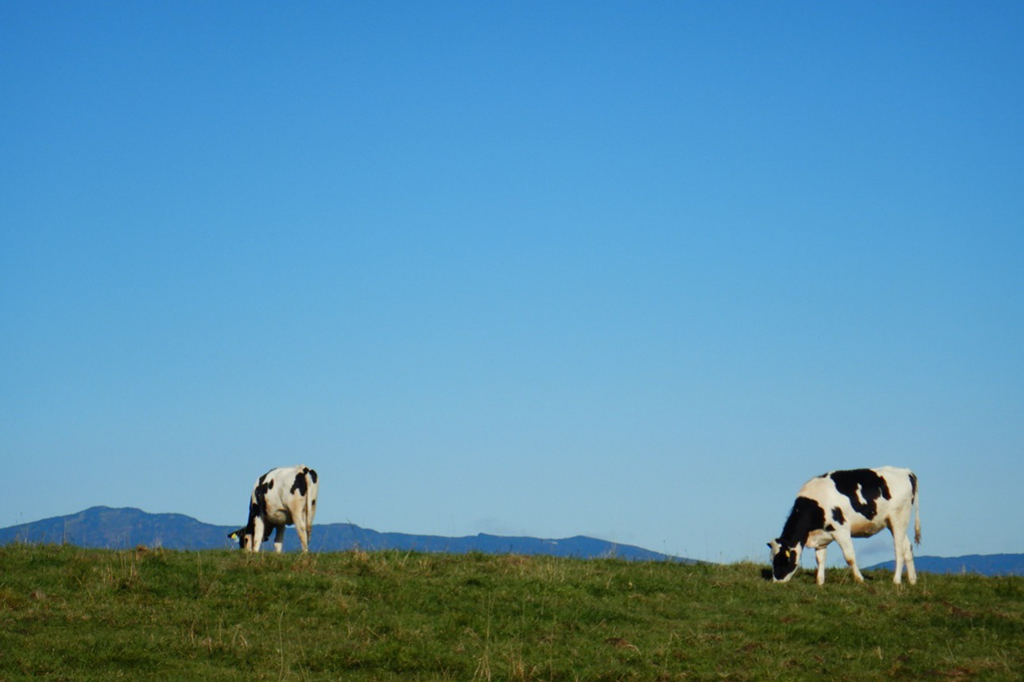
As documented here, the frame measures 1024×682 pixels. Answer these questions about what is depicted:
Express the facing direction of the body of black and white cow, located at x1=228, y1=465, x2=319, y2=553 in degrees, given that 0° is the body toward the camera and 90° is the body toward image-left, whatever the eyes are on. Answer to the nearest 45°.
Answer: approximately 135°

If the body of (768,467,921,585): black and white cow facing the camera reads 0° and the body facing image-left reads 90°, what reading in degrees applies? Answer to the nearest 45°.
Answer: approximately 90°

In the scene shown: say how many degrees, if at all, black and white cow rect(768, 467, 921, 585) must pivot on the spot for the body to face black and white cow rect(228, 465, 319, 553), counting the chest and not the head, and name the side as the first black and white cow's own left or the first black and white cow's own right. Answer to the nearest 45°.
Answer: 0° — it already faces it

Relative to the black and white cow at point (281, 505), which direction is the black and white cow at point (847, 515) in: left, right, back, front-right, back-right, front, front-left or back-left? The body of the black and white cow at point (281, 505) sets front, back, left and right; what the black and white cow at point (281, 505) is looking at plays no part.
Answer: back
